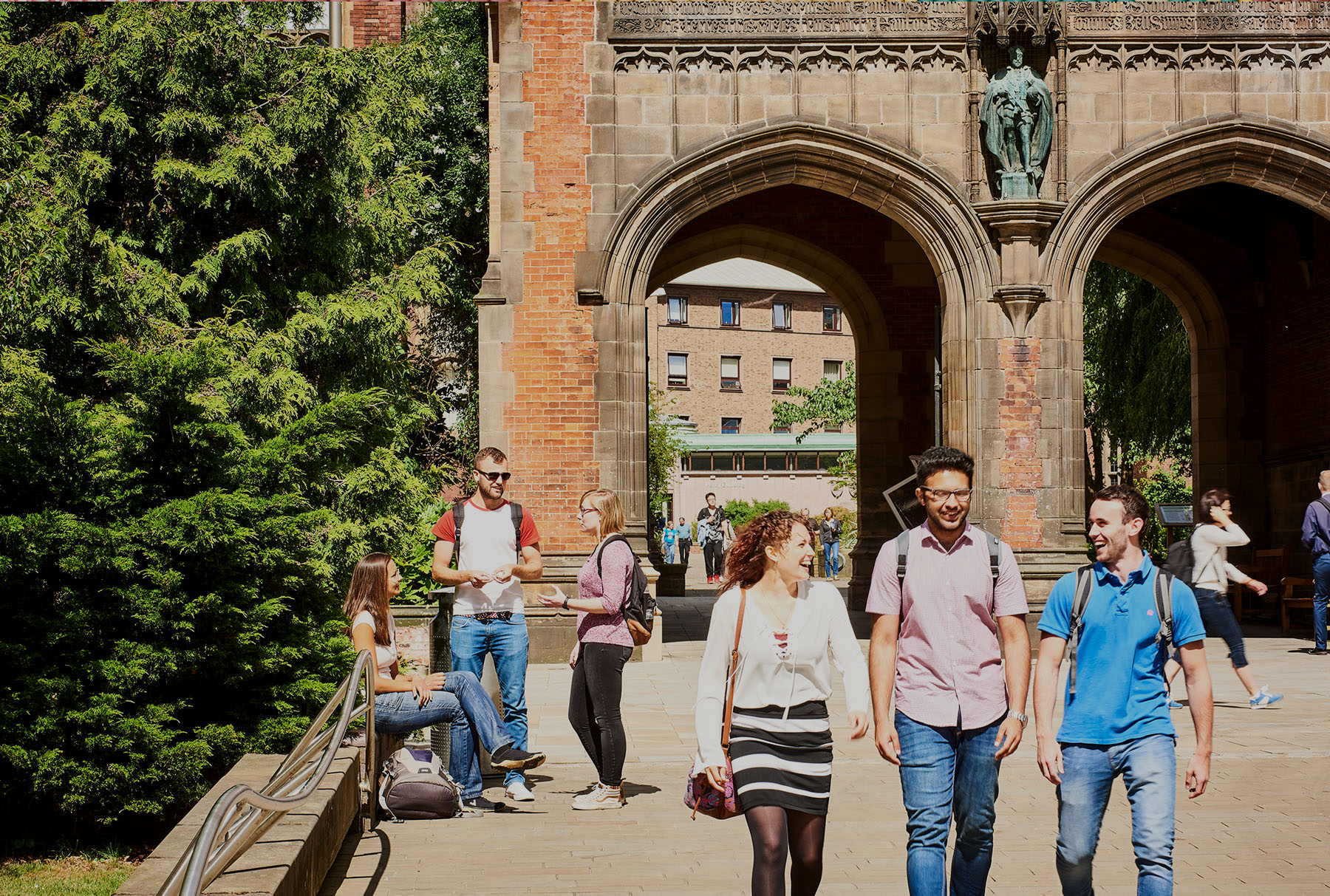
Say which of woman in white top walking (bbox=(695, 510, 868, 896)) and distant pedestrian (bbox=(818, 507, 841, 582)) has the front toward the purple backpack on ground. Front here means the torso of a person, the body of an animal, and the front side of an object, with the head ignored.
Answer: the distant pedestrian

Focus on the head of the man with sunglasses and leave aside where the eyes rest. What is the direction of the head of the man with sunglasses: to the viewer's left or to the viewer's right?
to the viewer's right

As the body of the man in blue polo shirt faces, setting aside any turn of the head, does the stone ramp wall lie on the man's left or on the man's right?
on the man's right

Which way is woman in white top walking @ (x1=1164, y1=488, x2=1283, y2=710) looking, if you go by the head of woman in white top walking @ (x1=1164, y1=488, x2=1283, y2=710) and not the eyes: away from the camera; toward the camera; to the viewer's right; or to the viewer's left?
to the viewer's right

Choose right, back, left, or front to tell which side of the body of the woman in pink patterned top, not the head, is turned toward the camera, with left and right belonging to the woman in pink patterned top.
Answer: left

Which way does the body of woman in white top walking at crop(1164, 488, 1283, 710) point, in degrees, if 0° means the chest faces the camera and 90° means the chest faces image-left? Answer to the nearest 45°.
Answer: approximately 270°

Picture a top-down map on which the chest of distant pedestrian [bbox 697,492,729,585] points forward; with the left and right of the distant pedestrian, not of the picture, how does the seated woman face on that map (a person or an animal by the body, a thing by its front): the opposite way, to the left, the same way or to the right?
to the left

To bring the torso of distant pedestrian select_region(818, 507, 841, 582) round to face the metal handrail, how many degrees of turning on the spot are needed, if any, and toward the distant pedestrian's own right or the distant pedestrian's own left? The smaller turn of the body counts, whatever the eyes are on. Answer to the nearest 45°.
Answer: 0° — they already face it

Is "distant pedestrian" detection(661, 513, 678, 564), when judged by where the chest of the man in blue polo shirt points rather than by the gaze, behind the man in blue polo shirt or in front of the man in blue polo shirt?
behind

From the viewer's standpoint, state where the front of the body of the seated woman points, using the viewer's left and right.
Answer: facing to the right of the viewer

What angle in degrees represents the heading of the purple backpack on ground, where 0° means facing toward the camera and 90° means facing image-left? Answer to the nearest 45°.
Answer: approximately 0°

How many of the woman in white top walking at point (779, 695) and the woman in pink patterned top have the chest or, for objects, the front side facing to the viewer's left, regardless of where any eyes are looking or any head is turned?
1

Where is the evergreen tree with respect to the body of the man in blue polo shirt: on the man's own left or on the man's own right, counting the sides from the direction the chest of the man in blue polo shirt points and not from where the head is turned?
on the man's own right

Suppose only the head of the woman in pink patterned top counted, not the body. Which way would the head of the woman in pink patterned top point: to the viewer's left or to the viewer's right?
to the viewer's left

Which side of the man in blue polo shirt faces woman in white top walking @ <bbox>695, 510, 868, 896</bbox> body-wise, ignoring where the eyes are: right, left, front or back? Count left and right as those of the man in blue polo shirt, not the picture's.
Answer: right
